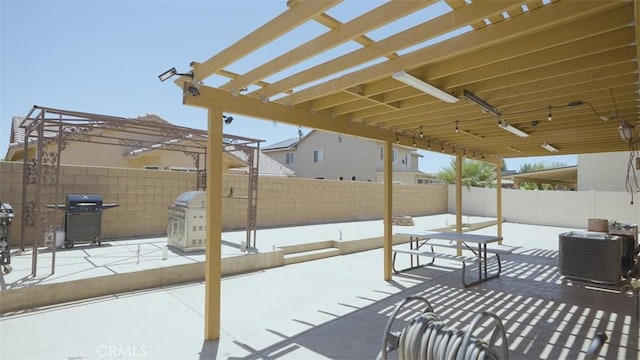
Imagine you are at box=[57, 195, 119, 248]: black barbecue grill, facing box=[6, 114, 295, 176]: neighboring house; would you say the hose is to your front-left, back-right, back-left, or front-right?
back-right

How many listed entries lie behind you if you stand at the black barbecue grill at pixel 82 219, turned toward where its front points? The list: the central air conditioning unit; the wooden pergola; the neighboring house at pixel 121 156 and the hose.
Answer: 1

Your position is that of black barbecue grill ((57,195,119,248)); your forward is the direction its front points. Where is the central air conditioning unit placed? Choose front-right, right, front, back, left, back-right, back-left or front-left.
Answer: front-left

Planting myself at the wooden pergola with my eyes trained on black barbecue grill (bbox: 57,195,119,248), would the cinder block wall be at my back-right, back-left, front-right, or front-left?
front-right

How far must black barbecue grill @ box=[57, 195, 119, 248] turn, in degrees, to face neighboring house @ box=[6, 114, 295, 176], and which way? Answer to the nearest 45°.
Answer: approximately 180°

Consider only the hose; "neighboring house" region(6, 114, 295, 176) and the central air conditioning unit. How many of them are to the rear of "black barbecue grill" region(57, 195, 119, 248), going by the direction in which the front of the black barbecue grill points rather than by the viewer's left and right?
1

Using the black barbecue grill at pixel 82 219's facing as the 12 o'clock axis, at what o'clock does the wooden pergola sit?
The wooden pergola is roughly at 11 o'clock from the black barbecue grill.

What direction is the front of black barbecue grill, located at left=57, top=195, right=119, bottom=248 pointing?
toward the camera

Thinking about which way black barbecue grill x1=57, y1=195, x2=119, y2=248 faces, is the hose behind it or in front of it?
in front

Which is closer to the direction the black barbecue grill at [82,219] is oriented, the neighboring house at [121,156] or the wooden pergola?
the wooden pergola

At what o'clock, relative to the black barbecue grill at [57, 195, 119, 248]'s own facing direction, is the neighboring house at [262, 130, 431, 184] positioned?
The neighboring house is roughly at 8 o'clock from the black barbecue grill.

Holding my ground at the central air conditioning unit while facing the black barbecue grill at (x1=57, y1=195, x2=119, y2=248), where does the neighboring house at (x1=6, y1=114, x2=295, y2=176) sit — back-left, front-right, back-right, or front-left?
front-right
